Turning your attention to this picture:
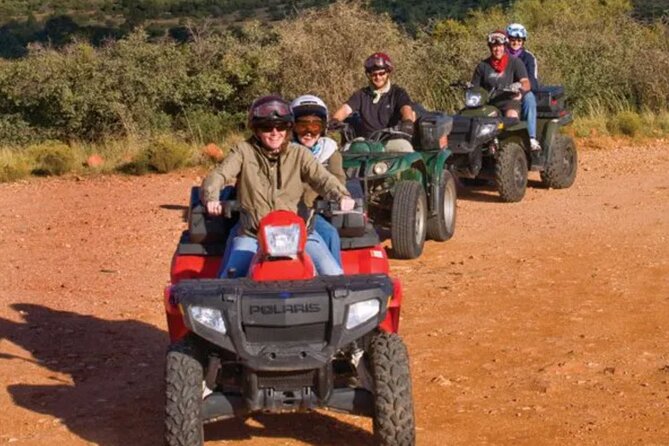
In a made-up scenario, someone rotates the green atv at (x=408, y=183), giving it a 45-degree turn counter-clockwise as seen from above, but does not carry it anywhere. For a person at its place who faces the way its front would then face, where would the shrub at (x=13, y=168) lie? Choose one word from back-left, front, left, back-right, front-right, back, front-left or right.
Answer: back-right

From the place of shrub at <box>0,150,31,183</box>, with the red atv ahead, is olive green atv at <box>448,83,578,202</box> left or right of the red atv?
left

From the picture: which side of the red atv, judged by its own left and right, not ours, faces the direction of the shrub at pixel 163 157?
back

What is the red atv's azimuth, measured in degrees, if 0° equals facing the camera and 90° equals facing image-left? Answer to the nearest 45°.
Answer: approximately 0°

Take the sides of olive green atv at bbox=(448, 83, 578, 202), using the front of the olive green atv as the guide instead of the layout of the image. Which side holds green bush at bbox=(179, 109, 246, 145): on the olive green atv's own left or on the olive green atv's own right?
on the olive green atv's own right

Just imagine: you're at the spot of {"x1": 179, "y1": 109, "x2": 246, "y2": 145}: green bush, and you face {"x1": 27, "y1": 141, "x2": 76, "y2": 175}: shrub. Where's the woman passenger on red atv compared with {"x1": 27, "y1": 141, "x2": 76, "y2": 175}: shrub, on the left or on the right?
left

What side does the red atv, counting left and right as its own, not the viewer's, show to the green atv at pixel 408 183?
back

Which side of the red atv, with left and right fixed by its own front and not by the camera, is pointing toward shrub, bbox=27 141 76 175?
back

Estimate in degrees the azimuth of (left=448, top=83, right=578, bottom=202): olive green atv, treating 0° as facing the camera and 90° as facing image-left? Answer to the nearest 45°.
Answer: approximately 45°

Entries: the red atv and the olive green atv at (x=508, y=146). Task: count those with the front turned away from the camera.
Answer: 0

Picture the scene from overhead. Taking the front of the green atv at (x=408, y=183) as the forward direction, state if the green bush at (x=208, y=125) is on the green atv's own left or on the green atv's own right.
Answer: on the green atv's own right

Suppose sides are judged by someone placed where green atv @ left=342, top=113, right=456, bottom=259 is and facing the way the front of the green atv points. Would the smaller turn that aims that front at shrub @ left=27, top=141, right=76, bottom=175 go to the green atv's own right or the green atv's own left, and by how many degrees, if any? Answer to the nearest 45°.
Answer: approximately 90° to the green atv's own right
